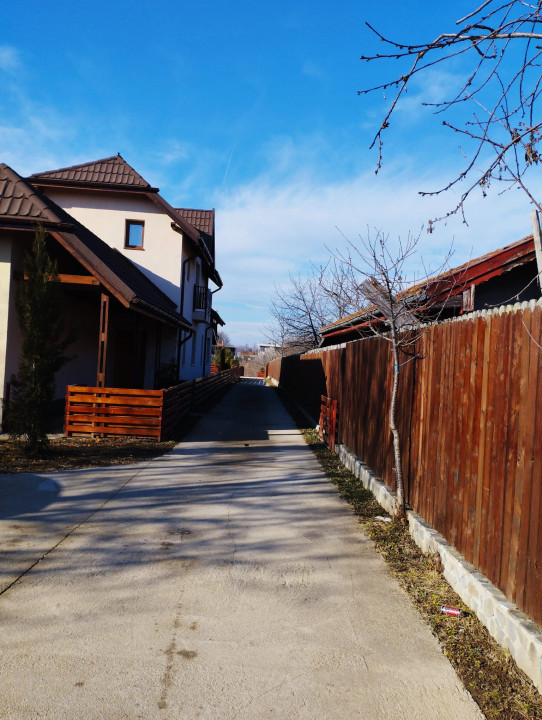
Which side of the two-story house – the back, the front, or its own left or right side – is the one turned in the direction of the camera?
right

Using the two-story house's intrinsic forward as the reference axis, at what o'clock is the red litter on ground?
The red litter on ground is roughly at 3 o'clock from the two-story house.

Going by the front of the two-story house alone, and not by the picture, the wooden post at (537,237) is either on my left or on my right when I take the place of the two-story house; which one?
on my right
